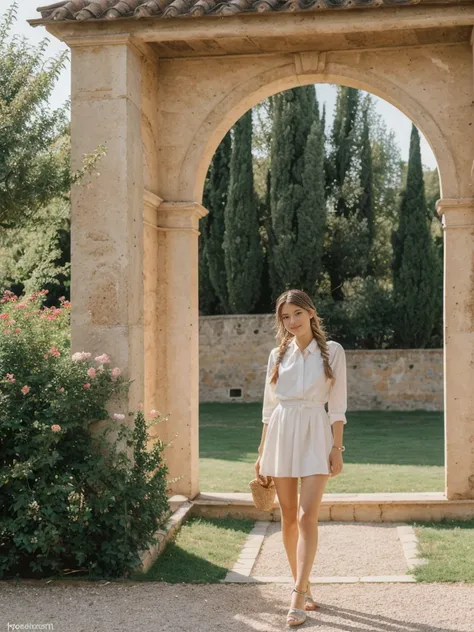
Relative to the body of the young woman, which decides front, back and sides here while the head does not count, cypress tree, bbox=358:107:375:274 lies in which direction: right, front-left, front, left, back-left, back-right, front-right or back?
back

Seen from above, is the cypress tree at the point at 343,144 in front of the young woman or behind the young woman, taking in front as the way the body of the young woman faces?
behind

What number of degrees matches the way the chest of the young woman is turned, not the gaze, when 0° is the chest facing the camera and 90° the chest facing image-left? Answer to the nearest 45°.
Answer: approximately 0°

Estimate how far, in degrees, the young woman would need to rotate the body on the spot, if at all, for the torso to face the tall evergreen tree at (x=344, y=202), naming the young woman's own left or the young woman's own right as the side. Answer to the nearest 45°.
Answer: approximately 180°

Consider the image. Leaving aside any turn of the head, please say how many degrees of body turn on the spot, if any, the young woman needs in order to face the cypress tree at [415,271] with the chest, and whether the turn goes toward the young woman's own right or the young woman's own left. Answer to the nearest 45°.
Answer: approximately 180°

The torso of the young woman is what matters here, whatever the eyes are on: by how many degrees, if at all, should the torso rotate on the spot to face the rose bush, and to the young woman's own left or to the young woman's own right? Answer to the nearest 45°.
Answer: approximately 90° to the young woman's own right

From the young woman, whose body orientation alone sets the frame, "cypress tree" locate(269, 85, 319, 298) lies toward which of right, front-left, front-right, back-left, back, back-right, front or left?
back

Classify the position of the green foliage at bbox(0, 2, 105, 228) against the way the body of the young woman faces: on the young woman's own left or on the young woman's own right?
on the young woman's own right
